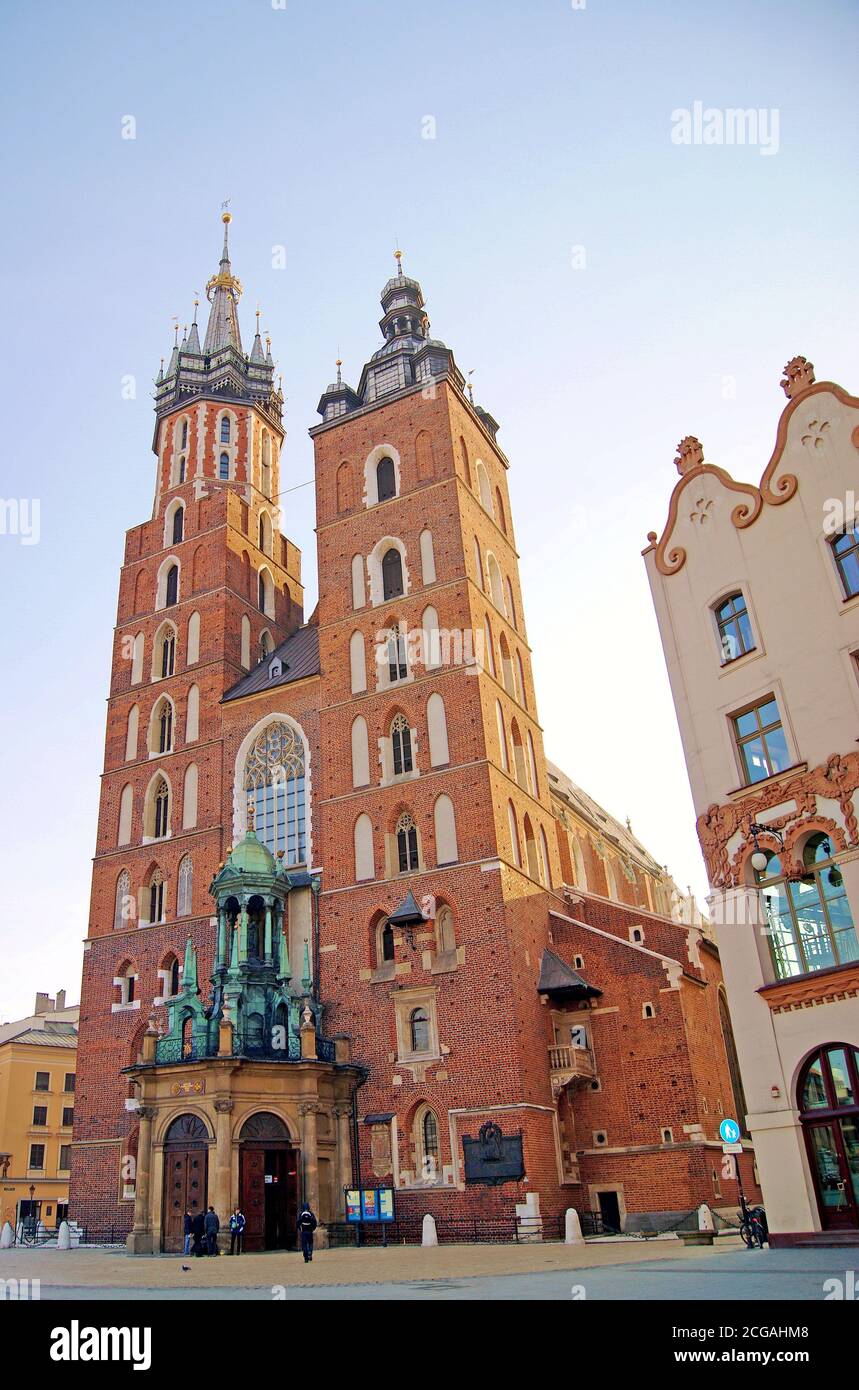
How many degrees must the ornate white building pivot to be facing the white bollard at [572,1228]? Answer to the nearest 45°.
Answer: approximately 90° to its right

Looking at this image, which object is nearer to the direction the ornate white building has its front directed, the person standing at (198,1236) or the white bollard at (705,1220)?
the person standing

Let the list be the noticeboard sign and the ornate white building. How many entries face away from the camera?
0

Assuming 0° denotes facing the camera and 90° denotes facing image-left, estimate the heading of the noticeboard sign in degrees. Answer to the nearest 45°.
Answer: approximately 0°

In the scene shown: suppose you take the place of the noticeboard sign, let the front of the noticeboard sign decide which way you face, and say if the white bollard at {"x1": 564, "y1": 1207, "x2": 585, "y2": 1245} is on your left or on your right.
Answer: on your left

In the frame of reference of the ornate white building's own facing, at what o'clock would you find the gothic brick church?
The gothic brick church is roughly at 3 o'clock from the ornate white building.

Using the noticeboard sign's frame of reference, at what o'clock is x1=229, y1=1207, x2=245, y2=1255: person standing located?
The person standing is roughly at 2 o'clock from the noticeboard sign.

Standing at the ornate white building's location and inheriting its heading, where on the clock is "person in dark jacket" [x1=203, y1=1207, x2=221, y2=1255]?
The person in dark jacket is roughly at 2 o'clock from the ornate white building.

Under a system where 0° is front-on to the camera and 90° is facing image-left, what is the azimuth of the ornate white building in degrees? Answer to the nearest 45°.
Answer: approximately 45°

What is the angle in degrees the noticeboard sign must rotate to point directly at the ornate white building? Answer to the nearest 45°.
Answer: approximately 45° to its left
